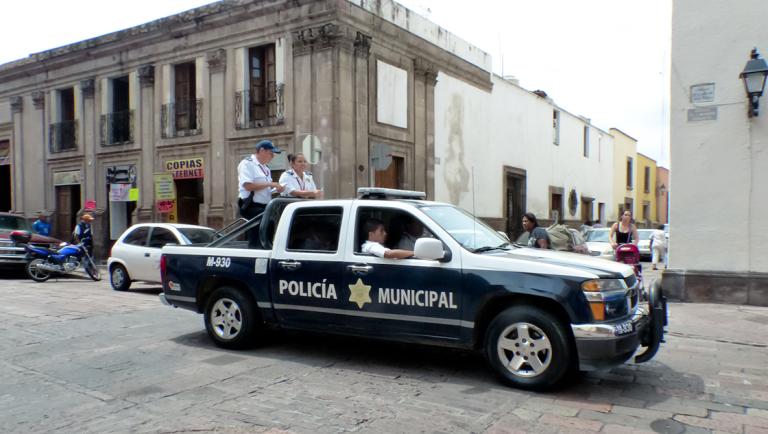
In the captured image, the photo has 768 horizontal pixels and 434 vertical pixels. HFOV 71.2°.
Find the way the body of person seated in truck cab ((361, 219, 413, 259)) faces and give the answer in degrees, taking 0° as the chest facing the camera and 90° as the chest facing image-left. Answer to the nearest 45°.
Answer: approximately 270°

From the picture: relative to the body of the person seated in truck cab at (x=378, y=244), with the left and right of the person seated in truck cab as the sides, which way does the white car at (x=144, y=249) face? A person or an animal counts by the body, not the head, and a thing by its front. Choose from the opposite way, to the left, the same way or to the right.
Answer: the same way

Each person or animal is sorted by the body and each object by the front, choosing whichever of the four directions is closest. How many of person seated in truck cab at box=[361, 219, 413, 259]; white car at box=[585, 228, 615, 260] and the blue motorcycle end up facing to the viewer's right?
2

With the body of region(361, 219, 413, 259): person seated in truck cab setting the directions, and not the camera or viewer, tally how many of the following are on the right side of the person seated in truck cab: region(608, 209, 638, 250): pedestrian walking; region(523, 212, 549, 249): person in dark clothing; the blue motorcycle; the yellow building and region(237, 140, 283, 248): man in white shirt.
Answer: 0

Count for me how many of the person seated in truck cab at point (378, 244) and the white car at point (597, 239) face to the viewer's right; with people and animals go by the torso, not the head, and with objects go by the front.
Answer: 1

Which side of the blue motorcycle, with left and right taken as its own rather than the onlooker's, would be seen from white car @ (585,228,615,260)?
front

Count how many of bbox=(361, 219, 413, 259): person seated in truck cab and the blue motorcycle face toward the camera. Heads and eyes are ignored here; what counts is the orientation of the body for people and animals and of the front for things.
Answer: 0

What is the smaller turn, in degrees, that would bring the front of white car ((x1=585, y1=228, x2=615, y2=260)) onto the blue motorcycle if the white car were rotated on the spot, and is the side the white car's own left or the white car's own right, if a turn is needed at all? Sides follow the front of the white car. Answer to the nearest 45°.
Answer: approximately 45° to the white car's own right

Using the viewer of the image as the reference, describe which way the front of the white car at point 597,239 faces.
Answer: facing the viewer

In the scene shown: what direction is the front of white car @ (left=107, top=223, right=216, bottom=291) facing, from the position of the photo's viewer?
facing the viewer and to the right of the viewer

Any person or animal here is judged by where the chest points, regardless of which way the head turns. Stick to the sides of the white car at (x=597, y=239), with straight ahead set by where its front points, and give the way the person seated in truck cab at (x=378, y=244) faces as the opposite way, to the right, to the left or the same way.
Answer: to the left

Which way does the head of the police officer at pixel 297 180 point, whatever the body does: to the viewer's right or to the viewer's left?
to the viewer's right

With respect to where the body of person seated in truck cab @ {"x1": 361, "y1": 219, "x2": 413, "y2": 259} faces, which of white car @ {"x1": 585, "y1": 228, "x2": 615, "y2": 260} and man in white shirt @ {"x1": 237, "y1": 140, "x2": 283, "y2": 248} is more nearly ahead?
the white car

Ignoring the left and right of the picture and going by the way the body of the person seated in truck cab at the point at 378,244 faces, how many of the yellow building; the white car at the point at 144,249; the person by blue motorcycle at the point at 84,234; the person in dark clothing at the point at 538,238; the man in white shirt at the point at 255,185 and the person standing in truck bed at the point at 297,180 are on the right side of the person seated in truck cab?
0

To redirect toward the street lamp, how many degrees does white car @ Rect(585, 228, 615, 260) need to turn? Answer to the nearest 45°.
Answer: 0° — it already faces it

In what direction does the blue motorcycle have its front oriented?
to the viewer's right
